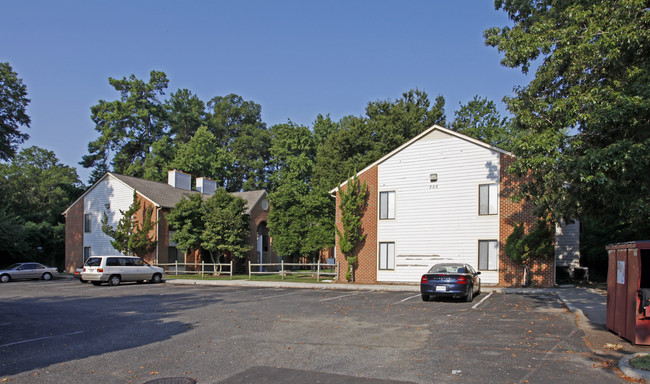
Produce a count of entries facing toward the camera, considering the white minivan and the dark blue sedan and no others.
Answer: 0

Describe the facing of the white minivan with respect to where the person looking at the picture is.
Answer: facing away from the viewer and to the right of the viewer

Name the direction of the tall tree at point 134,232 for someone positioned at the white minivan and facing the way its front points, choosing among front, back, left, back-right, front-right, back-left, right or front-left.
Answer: front-left

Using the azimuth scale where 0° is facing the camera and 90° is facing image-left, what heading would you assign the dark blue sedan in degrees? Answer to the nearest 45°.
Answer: approximately 180°

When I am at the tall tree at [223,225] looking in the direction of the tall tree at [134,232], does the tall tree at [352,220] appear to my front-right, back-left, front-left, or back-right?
back-left

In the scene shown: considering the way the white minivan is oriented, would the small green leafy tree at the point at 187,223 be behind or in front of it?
in front

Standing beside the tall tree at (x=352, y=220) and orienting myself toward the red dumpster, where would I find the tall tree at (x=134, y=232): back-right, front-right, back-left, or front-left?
back-right
